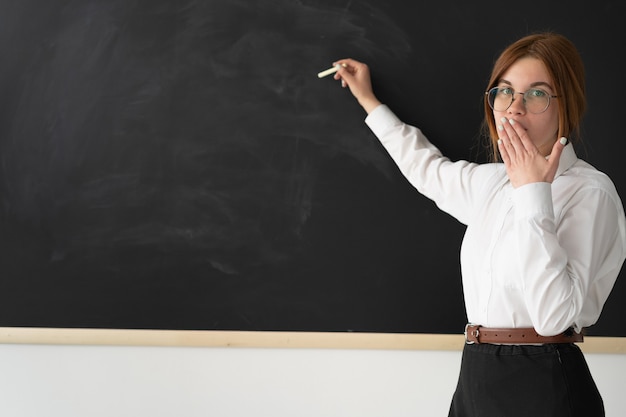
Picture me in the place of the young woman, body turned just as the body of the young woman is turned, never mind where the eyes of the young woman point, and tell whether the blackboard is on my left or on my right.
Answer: on my right

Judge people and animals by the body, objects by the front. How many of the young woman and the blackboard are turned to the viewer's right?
0

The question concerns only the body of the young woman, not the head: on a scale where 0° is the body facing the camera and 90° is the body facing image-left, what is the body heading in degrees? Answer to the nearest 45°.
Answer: approximately 45°
